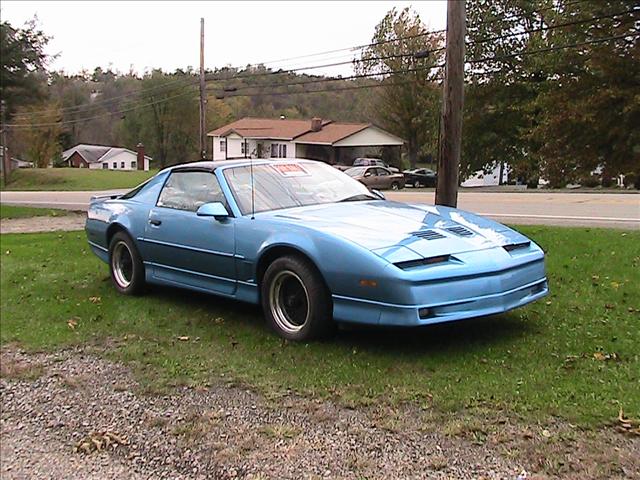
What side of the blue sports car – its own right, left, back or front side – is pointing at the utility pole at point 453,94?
left

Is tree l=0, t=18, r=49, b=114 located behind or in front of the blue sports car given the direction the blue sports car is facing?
behind

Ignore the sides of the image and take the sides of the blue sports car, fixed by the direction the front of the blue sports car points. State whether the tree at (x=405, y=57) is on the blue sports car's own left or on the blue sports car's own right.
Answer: on the blue sports car's own left

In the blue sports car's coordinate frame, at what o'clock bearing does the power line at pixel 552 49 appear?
The power line is roughly at 8 o'clock from the blue sports car.

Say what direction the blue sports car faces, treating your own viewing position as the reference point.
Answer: facing the viewer and to the right of the viewer

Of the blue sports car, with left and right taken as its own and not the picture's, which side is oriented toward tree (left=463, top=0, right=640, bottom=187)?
left

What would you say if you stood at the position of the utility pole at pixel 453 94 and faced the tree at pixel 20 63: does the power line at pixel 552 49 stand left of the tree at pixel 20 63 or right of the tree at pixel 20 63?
right
